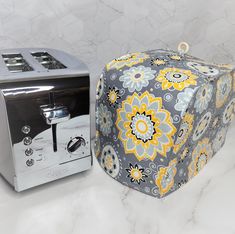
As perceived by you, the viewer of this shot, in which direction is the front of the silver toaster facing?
facing the viewer and to the right of the viewer
